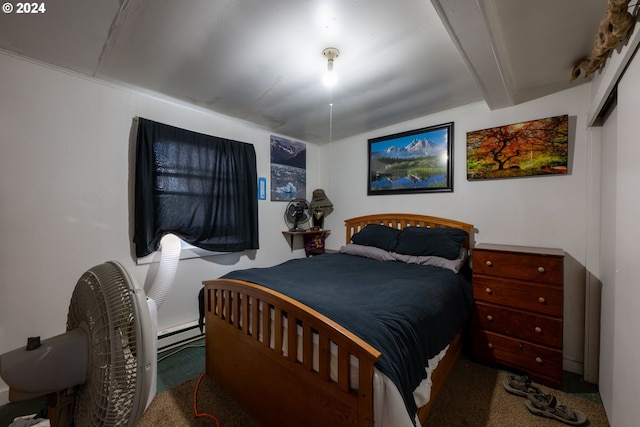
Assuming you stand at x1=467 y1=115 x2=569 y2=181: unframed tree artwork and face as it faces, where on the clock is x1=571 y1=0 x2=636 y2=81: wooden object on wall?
The wooden object on wall is roughly at 10 o'clock from the unframed tree artwork.

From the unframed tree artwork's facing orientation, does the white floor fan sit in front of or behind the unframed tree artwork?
in front

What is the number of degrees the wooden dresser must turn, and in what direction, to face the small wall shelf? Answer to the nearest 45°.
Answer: approximately 45° to its right

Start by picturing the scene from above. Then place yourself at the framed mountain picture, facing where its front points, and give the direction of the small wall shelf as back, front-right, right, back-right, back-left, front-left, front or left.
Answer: front-right

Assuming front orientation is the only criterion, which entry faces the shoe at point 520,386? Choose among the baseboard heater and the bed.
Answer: the baseboard heater

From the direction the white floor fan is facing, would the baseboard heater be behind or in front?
in front

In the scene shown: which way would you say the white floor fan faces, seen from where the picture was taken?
facing away from the viewer and to the right of the viewer

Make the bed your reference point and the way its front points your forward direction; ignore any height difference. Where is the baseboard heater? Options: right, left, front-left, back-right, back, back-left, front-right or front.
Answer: right

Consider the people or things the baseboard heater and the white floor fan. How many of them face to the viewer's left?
0

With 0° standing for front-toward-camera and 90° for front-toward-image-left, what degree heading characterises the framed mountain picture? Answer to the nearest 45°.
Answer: approximately 45°

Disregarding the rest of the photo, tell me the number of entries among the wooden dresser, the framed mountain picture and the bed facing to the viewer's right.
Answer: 0

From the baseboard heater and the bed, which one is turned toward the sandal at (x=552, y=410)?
the baseboard heater

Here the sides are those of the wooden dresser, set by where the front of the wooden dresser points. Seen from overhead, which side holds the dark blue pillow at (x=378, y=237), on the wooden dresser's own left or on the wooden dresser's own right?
on the wooden dresser's own right

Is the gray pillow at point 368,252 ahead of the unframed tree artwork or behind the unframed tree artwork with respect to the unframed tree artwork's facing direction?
ahead

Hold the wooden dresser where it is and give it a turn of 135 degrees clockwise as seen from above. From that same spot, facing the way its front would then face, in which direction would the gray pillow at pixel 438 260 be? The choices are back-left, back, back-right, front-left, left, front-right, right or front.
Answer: left

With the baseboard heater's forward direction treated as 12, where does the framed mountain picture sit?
The framed mountain picture is roughly at 11 o'clock from the baseboard heater.
